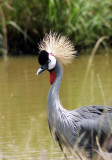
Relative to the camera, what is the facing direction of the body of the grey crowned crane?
to the viewer's left
